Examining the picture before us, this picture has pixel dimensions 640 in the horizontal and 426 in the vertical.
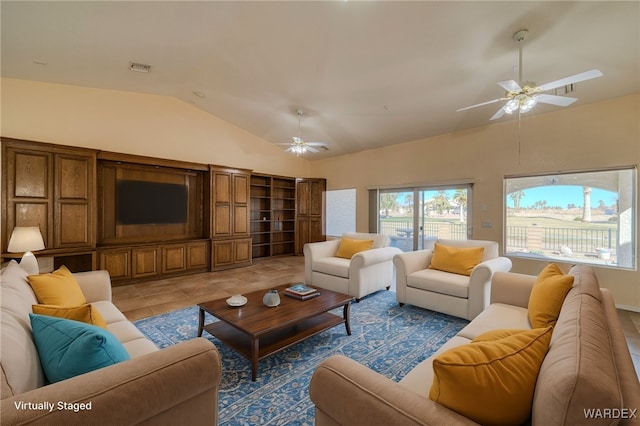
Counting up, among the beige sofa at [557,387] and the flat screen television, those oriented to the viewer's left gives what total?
1

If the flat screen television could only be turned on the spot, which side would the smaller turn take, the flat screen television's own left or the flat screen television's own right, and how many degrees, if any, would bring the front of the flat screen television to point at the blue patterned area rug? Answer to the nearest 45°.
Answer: approximately 45° to the flat screen television's own right

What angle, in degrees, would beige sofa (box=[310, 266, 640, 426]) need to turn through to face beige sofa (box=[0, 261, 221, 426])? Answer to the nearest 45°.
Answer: approximately 45° to its left

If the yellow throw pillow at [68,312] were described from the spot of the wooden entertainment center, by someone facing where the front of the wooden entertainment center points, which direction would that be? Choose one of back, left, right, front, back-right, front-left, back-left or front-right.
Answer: front-right

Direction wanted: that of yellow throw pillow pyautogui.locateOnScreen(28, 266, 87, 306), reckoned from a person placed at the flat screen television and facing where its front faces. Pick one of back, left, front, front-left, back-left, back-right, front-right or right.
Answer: front-right

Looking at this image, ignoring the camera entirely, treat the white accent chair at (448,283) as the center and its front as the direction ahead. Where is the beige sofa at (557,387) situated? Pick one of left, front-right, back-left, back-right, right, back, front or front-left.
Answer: front-left

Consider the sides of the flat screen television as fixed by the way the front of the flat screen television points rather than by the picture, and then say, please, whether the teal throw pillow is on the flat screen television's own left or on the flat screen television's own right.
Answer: on the flat screen television's own right

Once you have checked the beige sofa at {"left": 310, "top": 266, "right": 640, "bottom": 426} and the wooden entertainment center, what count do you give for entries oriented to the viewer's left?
1
